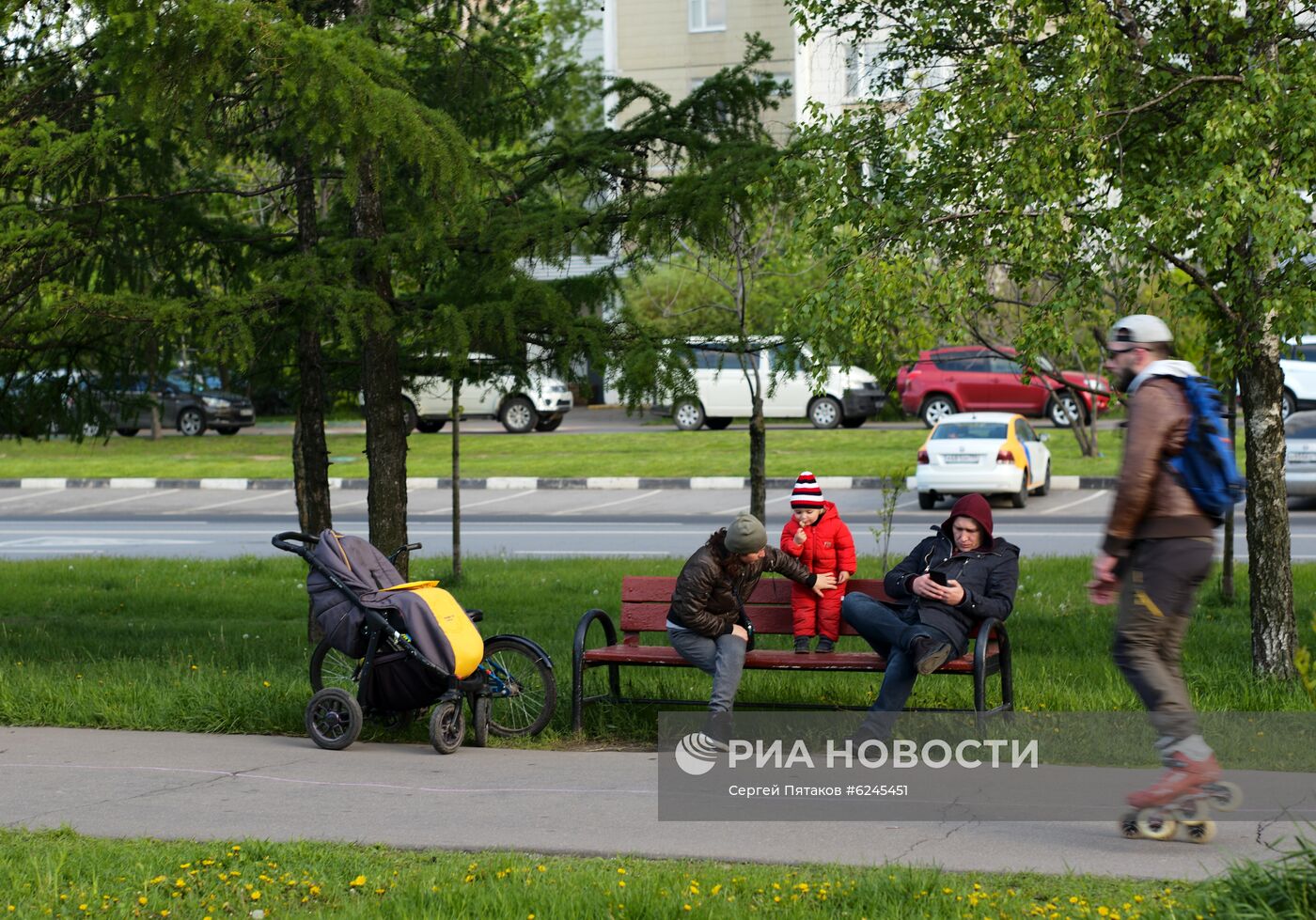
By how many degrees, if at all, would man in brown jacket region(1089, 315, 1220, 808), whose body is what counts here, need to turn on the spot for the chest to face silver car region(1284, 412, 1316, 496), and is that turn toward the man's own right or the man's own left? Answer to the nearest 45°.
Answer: approximately 90° to the man's own right

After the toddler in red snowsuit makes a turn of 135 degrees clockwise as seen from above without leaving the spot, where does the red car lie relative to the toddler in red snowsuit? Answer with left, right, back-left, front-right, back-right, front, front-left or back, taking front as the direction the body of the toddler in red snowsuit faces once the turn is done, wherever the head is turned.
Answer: front-right

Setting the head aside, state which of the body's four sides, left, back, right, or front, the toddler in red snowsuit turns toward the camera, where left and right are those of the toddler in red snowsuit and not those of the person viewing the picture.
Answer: front

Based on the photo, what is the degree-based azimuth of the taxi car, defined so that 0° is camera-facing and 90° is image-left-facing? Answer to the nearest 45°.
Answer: approximately 225°

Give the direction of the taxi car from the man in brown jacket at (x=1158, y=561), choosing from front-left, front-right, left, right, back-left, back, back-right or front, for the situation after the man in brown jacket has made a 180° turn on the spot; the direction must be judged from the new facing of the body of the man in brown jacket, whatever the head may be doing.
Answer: left

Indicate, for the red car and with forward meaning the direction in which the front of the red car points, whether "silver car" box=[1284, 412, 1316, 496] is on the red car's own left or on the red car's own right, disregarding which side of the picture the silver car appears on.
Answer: on the red car's own right

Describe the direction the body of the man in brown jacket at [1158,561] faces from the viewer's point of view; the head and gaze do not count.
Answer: to the viewer's left

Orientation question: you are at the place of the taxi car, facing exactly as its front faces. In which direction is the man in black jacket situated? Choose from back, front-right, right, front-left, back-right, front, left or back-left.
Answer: back-right

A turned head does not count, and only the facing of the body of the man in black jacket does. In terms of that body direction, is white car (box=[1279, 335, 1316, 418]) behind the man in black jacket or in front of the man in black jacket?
behind

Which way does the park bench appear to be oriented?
toward the camera

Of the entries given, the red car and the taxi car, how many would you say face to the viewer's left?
0

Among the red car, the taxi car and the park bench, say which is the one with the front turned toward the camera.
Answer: the park bench

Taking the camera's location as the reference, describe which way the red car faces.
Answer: facing to the right of the viewer

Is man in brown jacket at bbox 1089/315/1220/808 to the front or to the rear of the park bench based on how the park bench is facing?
to the front

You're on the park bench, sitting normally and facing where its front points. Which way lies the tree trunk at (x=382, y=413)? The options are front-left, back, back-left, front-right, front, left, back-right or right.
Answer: back-right

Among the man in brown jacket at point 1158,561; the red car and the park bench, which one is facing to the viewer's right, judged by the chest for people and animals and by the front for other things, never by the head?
the red car
